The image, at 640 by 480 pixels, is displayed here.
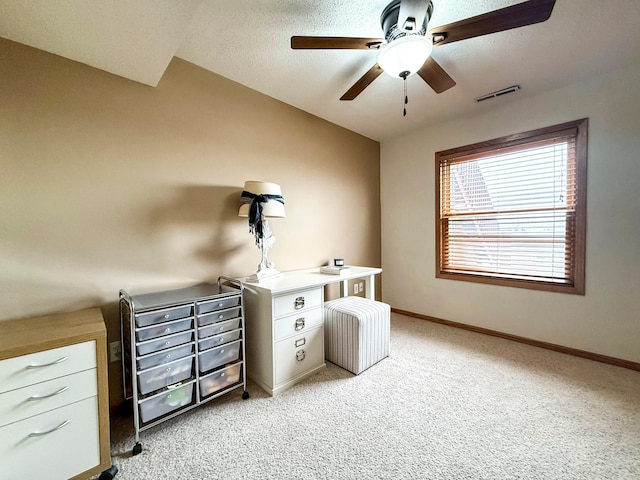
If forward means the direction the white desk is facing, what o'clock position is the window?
The window is roughly at 10 o'clock from the white desk.

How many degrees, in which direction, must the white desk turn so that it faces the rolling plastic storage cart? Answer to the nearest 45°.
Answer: approximately 90° to its right

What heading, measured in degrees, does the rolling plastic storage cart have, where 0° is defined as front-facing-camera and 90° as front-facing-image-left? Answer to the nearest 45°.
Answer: approximately 315°
